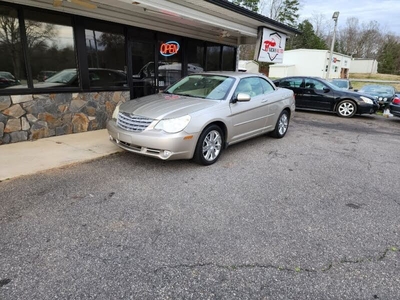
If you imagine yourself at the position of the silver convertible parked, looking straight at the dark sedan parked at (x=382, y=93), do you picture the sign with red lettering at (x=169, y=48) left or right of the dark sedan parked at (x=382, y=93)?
left

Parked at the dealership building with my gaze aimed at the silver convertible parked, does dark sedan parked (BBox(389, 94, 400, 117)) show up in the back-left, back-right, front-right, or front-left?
front-left

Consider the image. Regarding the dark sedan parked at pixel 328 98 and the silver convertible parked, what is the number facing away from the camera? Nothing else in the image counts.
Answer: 0

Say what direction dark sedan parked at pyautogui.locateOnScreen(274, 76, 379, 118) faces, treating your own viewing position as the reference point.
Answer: facing the viewer and to the right of the viewer

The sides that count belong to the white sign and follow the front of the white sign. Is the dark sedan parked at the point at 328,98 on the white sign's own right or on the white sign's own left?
on the white sign's own left

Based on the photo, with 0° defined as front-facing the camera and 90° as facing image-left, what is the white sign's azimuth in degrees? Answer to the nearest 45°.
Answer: approximately 0°

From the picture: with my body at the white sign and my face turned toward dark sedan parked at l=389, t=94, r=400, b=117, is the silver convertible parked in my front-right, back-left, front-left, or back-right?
back-right

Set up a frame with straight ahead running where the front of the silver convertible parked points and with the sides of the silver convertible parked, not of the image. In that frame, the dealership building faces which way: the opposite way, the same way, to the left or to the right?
to the left

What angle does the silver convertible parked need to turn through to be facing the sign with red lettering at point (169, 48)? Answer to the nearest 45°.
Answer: approximately 135° to its right

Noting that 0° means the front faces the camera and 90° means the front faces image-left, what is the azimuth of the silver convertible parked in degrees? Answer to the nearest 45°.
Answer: approximately 45°

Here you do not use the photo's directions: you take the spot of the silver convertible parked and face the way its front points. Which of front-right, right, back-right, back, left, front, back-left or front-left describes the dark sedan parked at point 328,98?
back

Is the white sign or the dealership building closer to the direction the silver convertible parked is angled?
the dealership building

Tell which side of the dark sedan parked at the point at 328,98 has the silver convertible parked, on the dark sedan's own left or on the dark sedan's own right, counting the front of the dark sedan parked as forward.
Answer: on the dark sedan's own right

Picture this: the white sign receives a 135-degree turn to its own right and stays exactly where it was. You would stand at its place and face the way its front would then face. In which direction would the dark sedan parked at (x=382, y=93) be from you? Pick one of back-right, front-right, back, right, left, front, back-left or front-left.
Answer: right

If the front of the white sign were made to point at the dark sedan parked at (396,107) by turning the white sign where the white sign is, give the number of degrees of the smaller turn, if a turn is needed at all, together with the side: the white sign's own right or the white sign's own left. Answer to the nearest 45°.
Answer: approximately 90° to the white sign's own left

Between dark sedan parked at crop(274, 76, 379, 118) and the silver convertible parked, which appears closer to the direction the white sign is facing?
the silver convertible parked

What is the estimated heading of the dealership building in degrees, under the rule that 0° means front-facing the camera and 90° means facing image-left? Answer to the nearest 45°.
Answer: approximately 315°

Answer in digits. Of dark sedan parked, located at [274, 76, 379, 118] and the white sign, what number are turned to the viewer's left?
0
